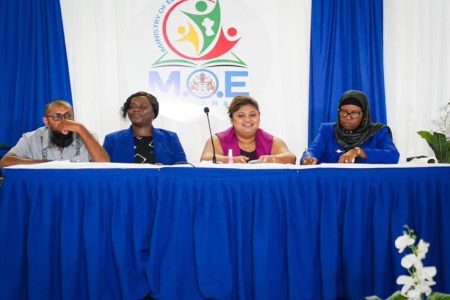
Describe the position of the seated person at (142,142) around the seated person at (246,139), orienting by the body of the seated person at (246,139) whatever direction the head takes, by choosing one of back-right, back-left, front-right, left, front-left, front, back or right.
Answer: right

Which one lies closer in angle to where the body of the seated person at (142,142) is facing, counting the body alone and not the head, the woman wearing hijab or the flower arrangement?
the flower arrangement

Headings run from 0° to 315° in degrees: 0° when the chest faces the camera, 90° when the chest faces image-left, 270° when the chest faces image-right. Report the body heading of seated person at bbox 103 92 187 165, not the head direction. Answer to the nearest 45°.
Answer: approximately 0°

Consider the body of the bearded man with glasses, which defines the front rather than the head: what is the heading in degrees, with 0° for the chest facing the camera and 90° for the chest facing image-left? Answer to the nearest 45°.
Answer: approximately 0°

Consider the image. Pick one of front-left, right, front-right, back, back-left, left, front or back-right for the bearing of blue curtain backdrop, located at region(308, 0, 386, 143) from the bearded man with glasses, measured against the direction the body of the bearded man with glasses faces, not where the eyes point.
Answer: left

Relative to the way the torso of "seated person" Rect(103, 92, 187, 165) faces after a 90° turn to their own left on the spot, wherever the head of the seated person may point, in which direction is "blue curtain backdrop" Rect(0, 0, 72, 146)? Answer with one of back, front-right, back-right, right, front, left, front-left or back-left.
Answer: back-left

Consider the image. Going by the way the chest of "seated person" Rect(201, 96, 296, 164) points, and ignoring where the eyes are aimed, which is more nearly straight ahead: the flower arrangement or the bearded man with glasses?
the flower arrangement

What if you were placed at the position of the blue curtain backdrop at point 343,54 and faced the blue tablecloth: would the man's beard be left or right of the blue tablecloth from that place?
right

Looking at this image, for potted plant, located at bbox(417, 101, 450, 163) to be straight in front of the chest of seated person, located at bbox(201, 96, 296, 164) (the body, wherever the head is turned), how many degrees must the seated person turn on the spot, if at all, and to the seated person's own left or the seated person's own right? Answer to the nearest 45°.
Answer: approximately 135° to the seated person's own left
